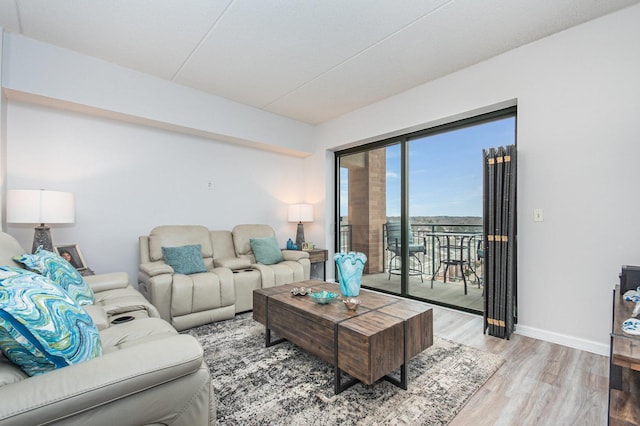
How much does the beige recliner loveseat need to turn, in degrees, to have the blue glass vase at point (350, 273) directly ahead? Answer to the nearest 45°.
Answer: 0° — it already faces it

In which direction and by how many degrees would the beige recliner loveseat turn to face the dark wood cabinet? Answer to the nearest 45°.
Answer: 0° — it already faces it

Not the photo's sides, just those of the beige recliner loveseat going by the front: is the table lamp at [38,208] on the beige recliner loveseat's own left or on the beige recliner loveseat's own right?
on the beige recliner loveseat's own right

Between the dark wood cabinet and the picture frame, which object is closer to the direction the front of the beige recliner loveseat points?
the dark wood cabinet

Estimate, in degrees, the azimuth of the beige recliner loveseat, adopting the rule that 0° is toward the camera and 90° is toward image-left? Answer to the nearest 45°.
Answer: approximately 315°

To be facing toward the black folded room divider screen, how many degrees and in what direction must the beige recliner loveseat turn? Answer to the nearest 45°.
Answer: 0° — it already faces it
